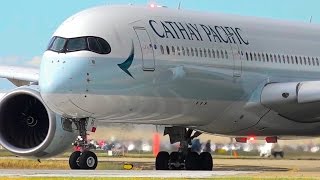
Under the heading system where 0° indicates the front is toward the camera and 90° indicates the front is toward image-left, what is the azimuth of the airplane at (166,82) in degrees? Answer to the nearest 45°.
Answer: approximately 45°
